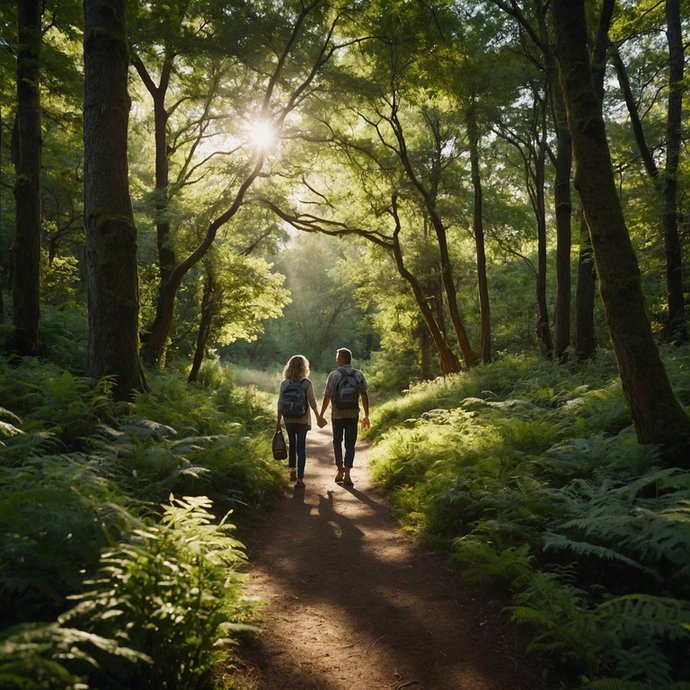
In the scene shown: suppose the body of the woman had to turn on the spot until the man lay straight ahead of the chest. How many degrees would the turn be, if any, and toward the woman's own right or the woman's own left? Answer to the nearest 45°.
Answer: approximately 90° to the woman's own right

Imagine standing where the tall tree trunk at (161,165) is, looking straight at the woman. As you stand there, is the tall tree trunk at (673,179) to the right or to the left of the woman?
left

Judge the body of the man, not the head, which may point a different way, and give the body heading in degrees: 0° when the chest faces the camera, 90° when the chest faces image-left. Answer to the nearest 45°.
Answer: approximately 180°

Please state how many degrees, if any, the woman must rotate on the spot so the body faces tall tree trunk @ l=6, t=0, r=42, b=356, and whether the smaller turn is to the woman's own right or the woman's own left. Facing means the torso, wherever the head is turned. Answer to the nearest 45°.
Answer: approximately 90° to the woman's own left

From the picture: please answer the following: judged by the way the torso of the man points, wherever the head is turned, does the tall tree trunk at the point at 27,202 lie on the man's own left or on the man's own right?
on the man's own left

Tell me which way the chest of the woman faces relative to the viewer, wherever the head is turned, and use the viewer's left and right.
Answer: facing away from the viewer

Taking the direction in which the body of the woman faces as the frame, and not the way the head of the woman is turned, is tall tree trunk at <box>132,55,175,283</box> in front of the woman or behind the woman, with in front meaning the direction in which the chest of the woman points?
in front

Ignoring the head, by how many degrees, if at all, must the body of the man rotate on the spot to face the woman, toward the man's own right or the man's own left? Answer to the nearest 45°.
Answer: approximately 90° to the man's own left

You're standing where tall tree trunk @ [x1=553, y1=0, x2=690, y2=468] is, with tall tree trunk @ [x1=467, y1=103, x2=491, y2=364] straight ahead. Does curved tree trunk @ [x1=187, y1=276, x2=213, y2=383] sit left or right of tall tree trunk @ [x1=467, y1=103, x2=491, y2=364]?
left

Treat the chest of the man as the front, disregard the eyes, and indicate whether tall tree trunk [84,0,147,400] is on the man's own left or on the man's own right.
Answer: on the man's own left

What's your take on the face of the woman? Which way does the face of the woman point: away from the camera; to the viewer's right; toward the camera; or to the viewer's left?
away from the camera

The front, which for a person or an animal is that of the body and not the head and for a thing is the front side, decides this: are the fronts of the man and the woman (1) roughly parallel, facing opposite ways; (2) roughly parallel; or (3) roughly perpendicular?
roughly parallel
